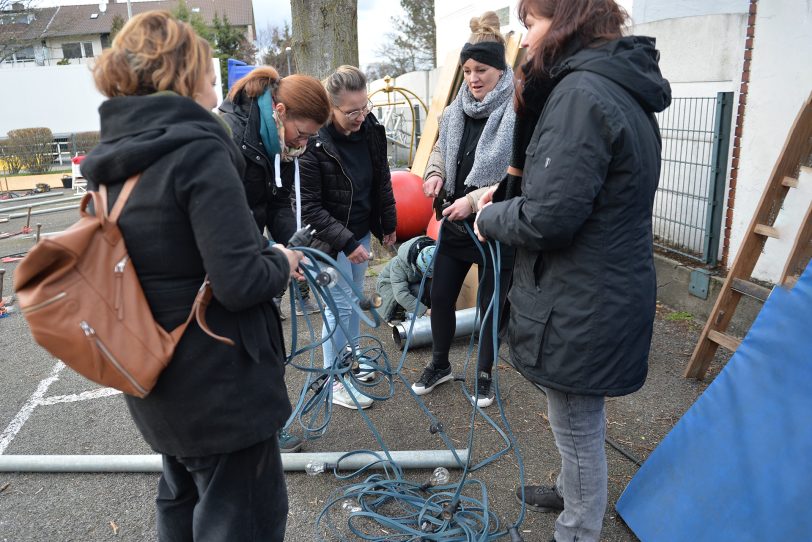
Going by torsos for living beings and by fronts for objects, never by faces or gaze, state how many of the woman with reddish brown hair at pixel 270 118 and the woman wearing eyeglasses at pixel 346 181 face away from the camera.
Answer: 0

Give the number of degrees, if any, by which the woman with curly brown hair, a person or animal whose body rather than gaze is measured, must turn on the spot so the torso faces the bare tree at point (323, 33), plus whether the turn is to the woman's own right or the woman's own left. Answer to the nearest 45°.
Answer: approximately 45° to the woman's own left

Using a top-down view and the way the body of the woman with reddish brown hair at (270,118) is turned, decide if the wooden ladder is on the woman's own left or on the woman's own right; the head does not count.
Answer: on the woman's own left

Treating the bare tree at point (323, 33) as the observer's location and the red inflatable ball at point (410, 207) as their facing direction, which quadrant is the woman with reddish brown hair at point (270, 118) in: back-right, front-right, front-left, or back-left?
front-right

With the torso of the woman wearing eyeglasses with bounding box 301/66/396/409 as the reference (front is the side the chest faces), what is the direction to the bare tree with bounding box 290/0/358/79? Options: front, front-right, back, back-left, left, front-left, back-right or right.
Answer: back-left

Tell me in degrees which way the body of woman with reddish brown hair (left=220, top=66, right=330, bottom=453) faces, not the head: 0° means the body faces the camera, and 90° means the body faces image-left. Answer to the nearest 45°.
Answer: approximately 315°

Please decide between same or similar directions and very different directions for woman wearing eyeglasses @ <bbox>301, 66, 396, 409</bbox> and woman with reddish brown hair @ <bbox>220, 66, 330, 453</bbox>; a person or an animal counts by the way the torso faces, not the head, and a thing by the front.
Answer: same or similar directions

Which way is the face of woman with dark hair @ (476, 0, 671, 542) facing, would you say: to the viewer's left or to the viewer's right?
to the viewer's left

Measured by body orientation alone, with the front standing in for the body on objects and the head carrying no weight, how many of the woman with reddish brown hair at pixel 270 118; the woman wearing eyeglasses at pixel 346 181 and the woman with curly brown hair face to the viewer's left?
0

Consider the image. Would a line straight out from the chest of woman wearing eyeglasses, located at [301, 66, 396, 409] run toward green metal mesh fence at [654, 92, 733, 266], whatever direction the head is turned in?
no

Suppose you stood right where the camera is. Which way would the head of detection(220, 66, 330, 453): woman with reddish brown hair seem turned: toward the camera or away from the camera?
toward the camera

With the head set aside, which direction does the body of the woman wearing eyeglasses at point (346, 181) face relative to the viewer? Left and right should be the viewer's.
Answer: facing the viewer and to the right of the viewer

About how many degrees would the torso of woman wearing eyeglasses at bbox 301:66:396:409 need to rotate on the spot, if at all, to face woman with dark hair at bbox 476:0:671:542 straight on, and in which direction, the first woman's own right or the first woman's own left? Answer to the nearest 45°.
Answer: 0° — they already face them

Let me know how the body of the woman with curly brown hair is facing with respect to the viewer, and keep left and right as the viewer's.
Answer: facing away from the viewer and to the right of the viewer

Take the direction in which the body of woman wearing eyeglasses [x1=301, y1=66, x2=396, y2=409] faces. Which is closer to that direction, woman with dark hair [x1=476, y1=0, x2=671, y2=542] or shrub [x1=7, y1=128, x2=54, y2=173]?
the woman with dark hair

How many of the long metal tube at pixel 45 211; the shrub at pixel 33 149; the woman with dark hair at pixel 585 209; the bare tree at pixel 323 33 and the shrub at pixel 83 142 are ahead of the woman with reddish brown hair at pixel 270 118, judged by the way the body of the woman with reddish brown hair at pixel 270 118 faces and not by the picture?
1

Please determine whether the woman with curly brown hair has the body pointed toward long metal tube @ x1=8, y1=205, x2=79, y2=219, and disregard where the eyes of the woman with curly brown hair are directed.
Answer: no

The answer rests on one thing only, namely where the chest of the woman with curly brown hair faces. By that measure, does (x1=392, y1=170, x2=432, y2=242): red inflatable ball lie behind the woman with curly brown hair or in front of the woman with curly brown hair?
in front
